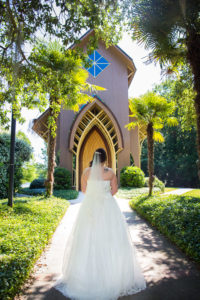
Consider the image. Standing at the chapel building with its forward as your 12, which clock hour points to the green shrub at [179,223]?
The green shrub is roughly at 12 o'clock from the chapel building.

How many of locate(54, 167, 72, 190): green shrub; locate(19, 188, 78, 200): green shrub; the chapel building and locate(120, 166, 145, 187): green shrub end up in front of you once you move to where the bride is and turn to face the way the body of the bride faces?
4

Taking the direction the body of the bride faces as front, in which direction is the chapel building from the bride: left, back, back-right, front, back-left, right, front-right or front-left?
front

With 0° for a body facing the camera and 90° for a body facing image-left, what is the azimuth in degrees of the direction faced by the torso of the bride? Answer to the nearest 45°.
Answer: approximately 180°

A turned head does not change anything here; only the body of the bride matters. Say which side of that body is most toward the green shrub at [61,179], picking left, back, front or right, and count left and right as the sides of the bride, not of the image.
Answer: front

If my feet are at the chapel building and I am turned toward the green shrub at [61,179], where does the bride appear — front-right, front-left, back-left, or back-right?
front-left

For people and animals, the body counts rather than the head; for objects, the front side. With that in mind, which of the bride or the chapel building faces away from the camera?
the bride

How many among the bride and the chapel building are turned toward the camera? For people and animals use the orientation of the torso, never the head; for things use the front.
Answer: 1

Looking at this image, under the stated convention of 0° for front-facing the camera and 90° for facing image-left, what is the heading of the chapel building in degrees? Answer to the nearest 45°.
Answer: approximately 0°

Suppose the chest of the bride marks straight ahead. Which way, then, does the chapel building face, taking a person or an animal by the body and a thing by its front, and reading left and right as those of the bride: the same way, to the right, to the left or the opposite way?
the opposite way

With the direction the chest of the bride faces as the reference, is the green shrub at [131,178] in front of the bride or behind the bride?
in front

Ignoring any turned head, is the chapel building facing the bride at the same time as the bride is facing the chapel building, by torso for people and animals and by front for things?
yes
